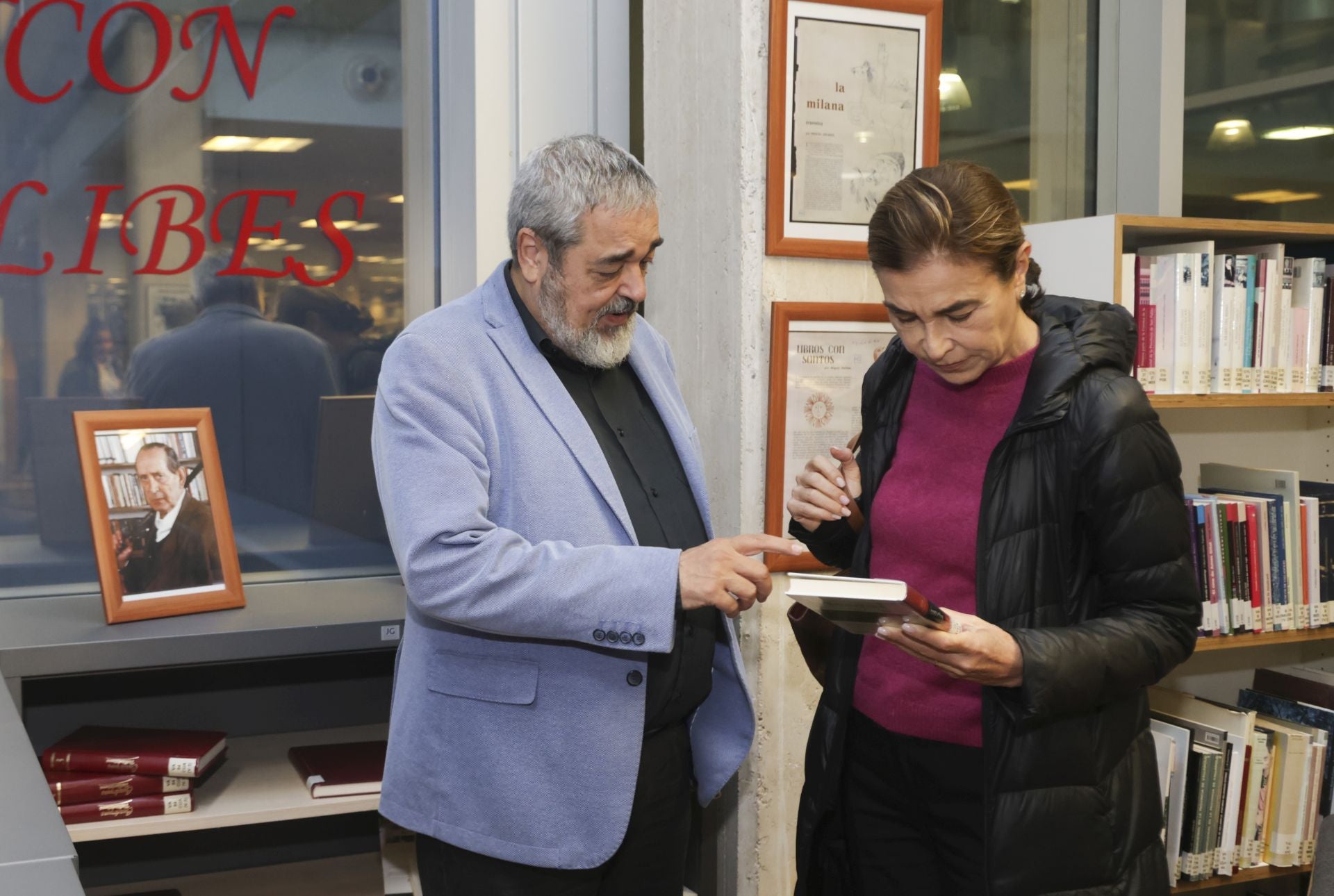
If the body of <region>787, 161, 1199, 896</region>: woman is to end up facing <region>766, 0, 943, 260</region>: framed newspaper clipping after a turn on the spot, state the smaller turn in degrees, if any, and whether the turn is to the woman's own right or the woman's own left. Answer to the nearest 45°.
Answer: approximately 135° to the woman's own right

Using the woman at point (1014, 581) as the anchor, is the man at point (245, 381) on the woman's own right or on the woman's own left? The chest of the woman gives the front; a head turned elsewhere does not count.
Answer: on the woman's own right

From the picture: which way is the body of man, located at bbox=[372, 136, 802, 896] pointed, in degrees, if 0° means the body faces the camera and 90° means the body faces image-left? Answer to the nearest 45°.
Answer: approximately 315°

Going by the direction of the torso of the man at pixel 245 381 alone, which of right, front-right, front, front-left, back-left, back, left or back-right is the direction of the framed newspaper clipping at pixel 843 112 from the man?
back-right

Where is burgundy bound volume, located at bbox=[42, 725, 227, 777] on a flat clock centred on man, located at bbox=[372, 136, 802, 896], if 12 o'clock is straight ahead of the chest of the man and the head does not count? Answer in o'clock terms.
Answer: The burgundy bound volume is roughly at 6 o'clock from the man.

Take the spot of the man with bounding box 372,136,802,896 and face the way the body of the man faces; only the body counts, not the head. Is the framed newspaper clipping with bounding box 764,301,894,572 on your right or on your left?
on your left

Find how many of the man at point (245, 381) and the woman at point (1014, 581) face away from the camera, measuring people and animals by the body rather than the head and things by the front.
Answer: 1

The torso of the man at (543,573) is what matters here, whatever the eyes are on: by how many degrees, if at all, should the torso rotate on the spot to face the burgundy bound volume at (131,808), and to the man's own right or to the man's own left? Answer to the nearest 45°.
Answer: approximately 180°

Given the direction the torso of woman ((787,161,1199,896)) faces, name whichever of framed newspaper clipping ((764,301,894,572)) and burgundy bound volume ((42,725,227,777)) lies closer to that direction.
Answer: the burgundy bound volume

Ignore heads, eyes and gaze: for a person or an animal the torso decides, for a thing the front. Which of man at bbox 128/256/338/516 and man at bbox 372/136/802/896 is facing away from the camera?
man at bbox 128/256/338/516

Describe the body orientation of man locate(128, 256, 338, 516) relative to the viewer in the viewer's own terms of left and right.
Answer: facing away from the viewer

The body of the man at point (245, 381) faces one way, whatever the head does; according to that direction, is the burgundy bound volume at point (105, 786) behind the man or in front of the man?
behind

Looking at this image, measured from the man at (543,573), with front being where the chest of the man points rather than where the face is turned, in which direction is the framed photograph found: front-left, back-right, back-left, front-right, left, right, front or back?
back

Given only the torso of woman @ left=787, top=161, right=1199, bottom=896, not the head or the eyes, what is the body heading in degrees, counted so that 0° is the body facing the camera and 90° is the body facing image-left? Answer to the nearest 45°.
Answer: approximately 45°
